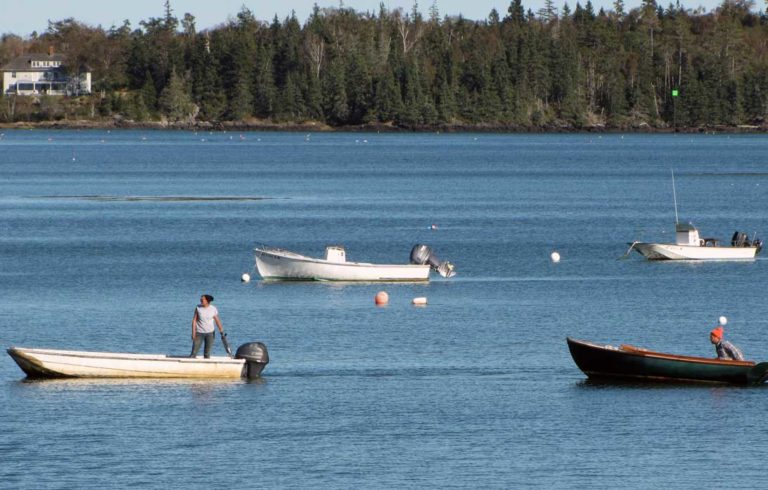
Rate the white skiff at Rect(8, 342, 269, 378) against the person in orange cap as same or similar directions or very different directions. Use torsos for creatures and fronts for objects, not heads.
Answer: same or similar directions

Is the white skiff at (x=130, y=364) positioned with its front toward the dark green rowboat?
no

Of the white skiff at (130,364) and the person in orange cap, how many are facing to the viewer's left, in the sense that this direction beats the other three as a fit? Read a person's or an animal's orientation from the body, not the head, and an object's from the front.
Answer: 2

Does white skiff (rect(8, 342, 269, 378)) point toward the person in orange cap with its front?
no

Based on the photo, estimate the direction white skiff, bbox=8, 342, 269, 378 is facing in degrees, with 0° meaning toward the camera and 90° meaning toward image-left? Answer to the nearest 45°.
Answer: approximately 90°

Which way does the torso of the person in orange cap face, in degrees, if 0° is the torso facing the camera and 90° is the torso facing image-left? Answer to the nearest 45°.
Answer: approximately 90°

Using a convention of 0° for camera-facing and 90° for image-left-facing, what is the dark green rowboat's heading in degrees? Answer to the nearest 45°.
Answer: approximately 90°

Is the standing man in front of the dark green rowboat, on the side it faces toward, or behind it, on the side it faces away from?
in front

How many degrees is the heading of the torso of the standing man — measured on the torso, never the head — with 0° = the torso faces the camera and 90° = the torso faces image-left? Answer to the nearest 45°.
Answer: approximately 45°

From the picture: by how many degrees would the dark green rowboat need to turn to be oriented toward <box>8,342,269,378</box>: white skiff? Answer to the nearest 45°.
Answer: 0° — it already faces it

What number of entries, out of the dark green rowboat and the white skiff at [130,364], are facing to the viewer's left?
2
